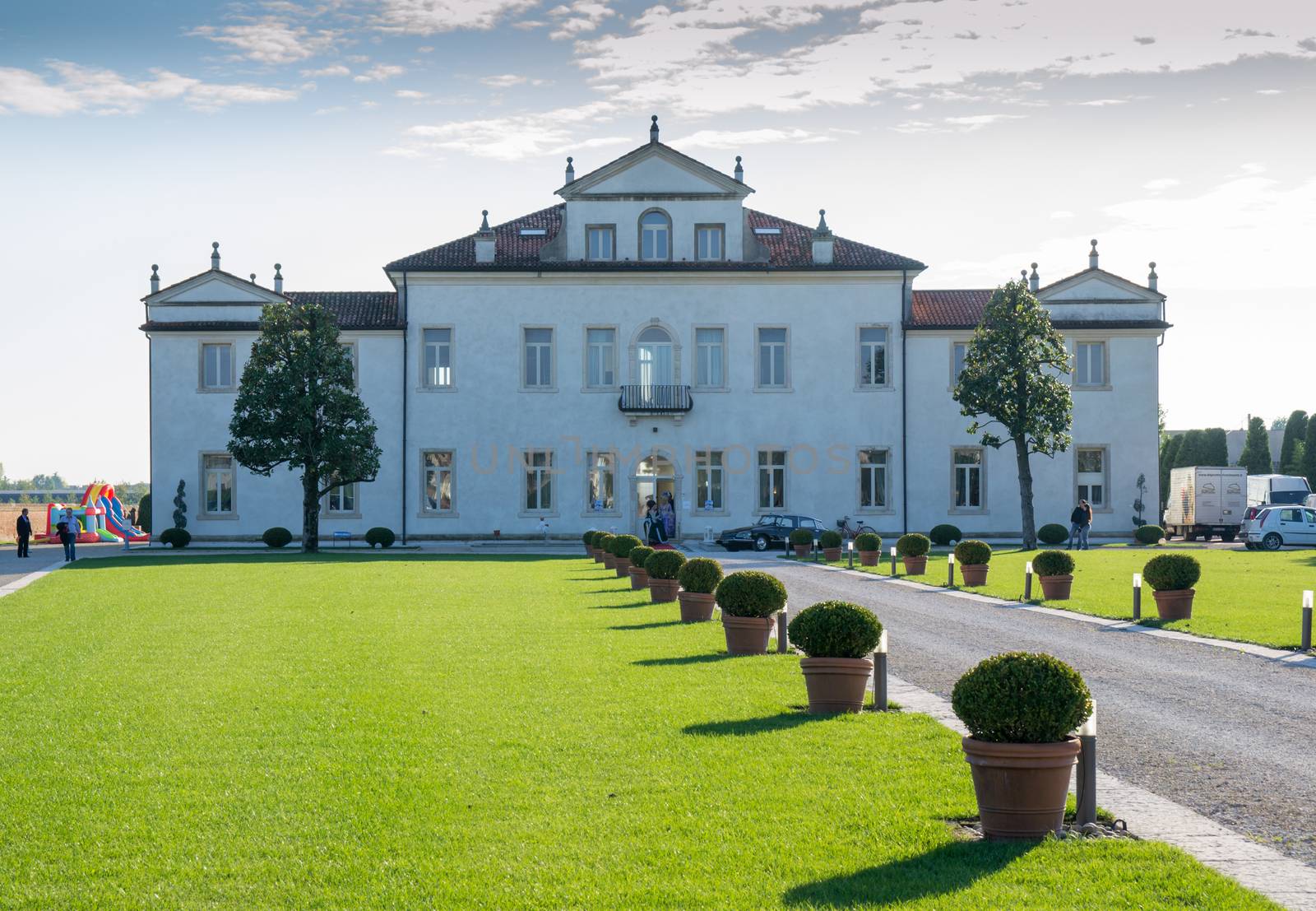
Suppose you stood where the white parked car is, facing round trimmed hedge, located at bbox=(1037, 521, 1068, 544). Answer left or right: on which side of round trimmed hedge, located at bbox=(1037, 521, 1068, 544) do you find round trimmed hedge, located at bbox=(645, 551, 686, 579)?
left

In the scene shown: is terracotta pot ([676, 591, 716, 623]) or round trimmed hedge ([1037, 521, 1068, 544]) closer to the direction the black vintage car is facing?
the terracotta pot

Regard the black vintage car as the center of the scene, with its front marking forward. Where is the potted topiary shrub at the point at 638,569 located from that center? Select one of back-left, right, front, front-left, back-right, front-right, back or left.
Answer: front-left

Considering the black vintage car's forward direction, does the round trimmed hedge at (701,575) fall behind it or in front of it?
in front

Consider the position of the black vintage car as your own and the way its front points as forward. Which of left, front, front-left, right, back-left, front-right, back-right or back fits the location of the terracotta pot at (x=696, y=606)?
front-left

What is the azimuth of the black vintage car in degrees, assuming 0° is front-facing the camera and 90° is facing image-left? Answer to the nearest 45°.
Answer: approximately 45°

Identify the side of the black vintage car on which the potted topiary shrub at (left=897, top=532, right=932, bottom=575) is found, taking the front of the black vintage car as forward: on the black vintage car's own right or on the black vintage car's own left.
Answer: on the black vintage car's own left

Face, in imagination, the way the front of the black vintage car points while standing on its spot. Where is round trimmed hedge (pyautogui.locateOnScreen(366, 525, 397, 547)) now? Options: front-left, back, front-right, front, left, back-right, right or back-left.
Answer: front-right

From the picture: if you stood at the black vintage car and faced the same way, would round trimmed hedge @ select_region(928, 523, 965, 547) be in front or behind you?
behind

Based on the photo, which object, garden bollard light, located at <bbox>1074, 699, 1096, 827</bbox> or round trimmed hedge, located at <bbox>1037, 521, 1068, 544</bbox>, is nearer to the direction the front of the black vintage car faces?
the garden bollard light
